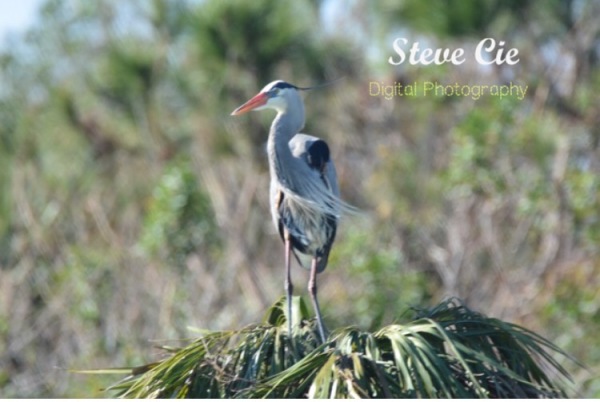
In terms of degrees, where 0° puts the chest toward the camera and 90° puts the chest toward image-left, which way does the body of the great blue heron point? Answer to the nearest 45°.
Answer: approximately 45°
